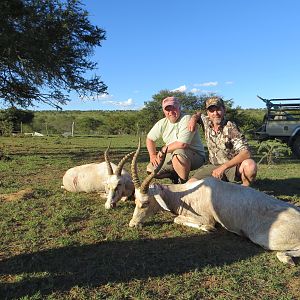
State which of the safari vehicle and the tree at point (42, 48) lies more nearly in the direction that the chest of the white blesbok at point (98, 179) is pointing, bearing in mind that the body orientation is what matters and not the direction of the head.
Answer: the safari vehicle

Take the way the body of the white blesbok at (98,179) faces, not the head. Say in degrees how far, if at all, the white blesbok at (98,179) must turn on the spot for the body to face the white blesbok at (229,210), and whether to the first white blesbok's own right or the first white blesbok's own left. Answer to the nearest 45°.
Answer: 0° — it already faces it

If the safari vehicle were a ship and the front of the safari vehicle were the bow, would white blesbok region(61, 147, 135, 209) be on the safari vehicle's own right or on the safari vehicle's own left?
on the safari vehicle's own right

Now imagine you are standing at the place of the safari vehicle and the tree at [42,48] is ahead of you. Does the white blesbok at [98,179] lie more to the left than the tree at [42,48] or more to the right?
left

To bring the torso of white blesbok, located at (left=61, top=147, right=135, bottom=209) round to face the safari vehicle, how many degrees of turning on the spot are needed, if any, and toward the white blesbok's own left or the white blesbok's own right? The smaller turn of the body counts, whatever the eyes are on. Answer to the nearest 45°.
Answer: approximately 90° to the white blesbok's own left

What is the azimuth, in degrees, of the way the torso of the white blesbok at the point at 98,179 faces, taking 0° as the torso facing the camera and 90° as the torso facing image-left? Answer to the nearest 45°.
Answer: approximately 315°
